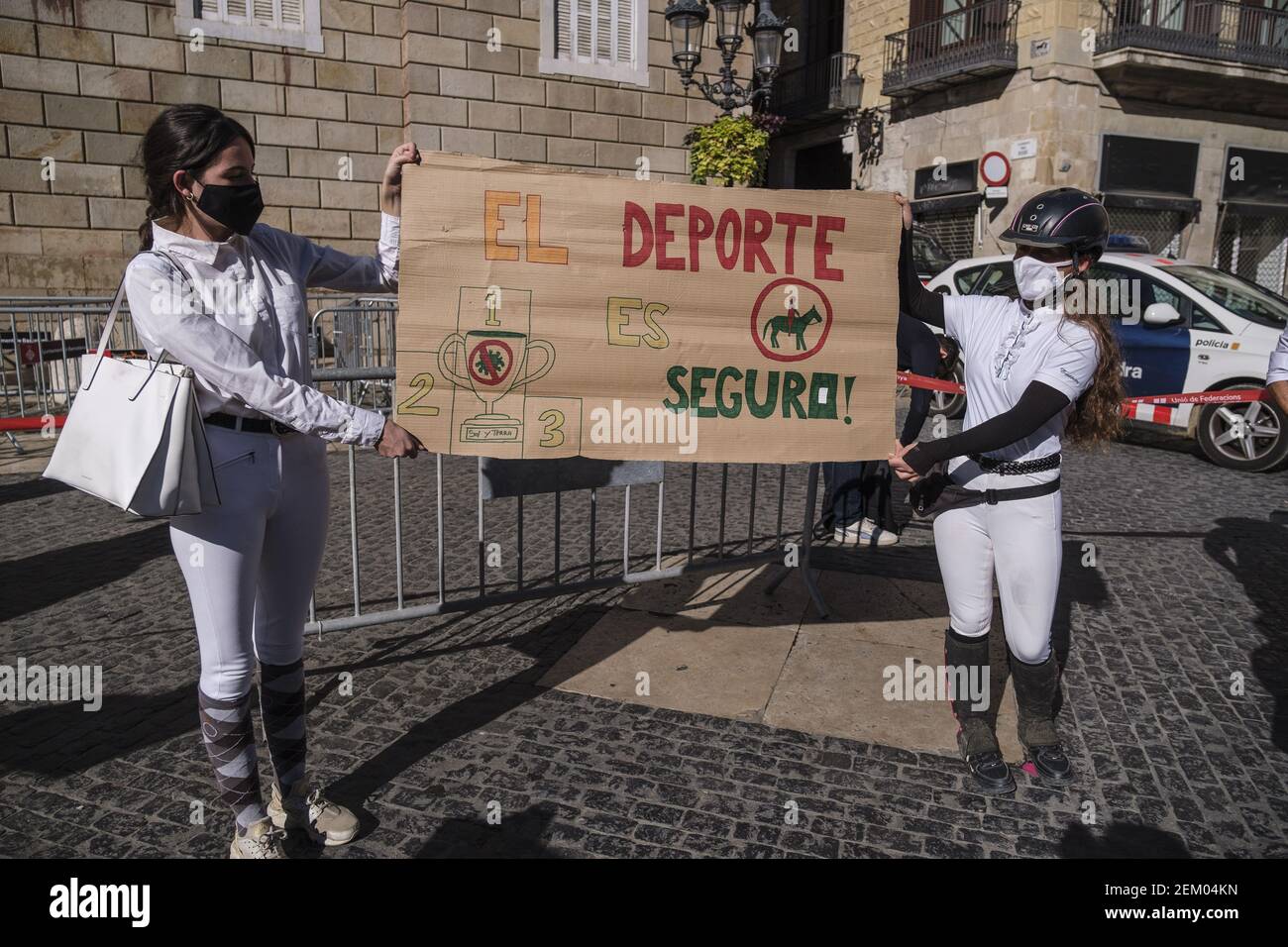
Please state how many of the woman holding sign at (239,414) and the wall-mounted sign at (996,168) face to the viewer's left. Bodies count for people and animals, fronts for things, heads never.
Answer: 0

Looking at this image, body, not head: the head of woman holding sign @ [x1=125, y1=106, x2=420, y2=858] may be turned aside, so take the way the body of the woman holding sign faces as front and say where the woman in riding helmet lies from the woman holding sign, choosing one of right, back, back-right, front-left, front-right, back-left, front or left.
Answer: front-left

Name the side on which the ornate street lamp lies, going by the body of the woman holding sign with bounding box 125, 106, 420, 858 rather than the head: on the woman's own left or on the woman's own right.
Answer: on the woman's own left

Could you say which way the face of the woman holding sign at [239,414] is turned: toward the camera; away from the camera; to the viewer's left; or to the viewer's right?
to the viewer's right

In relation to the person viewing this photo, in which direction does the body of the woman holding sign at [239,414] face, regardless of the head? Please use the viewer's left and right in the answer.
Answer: facing the viewer and to the right of the viewer

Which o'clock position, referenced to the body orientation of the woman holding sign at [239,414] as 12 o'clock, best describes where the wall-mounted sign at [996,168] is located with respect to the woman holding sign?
The wall-mounted sign is roughly at 9 o'clock from the woman holding sign.

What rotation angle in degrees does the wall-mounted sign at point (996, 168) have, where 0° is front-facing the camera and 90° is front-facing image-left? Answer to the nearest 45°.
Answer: approximately 0°

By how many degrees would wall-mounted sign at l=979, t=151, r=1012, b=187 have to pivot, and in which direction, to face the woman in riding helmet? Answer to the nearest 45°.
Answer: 0° — it already faces them
